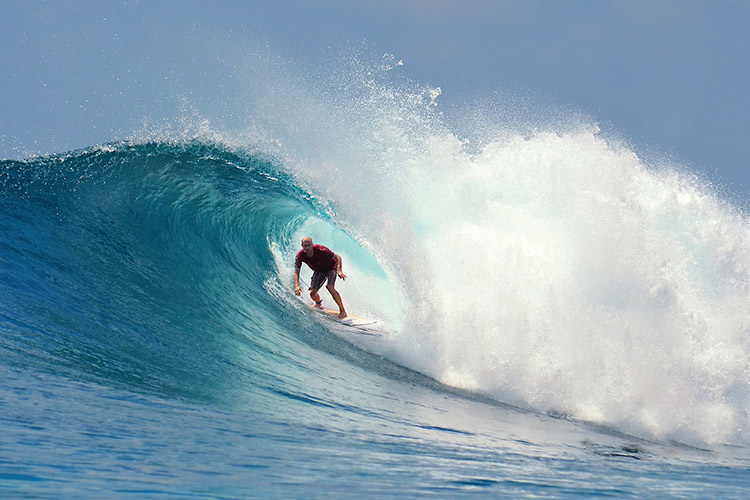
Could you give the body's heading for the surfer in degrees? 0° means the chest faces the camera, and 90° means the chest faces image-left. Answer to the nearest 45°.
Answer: approximately 45°
